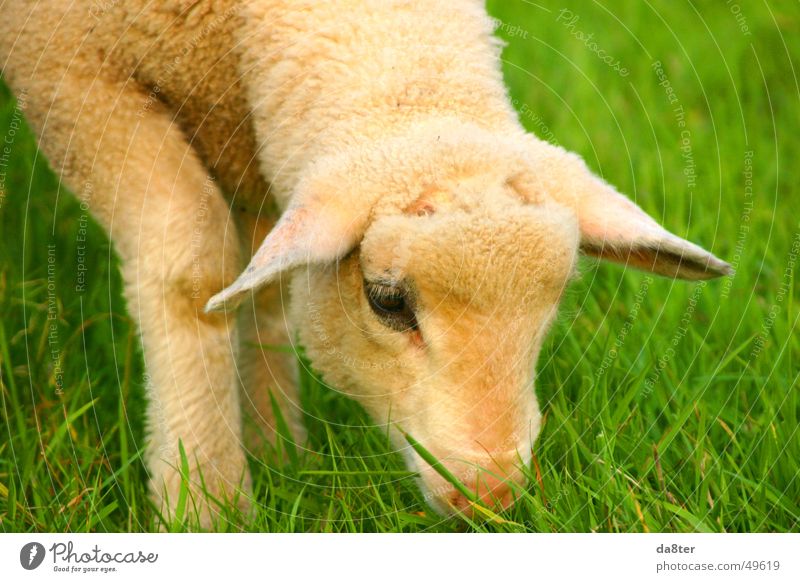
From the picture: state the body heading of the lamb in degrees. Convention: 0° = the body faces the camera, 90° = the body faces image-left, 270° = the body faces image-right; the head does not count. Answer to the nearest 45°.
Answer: approximately 315°
